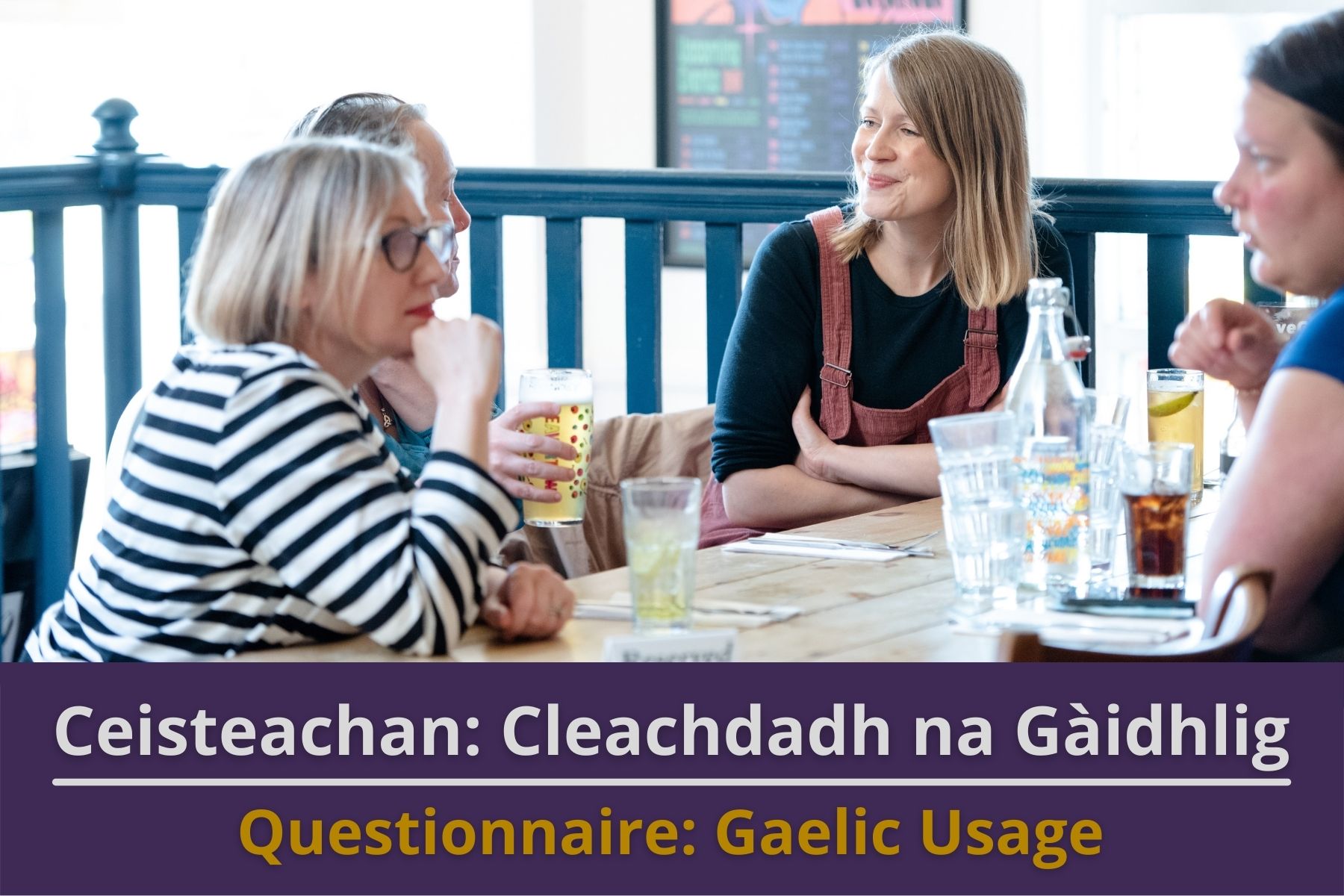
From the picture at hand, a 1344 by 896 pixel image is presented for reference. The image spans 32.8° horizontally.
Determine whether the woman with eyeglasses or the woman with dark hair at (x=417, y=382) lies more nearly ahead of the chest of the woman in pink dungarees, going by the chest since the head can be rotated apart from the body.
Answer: the woman with eyeglasses

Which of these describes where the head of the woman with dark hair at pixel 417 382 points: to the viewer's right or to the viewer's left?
to the viewer's right

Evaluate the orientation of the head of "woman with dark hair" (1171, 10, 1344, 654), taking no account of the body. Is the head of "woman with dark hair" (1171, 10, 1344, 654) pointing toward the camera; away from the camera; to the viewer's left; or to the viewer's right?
to the viewer's left

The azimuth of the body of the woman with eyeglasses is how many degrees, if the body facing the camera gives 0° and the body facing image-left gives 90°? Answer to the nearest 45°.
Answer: approximately 270°

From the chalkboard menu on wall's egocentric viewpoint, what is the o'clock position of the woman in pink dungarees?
The woman in pink dungarees is roughly at 12 o'clock from the chalkboard menu on wall.

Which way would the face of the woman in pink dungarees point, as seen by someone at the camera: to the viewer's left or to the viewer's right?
to the viewer's left

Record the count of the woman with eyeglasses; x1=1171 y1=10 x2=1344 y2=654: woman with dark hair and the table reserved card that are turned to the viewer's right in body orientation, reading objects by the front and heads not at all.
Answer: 1

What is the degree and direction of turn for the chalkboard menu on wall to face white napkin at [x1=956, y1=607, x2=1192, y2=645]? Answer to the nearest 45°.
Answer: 0° — it already faces it

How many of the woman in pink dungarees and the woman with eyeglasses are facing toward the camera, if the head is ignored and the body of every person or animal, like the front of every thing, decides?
1

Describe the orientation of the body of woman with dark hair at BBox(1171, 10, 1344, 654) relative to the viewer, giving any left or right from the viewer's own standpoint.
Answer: facing to the left of the viewer

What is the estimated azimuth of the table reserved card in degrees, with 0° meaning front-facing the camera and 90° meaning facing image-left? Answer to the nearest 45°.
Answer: approximately 0°
